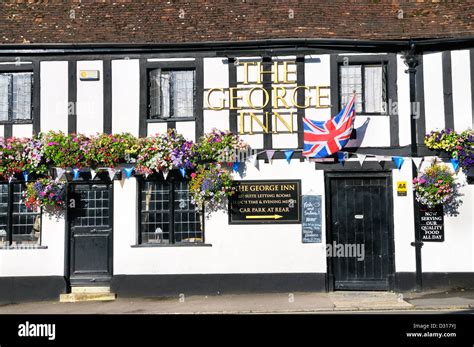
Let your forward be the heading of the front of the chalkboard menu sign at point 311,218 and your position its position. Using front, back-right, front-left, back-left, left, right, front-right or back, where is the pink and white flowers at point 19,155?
right

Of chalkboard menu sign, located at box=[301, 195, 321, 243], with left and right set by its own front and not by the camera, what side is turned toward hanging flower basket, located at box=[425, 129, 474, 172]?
left

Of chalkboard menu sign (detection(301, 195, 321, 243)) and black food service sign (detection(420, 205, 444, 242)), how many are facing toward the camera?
2

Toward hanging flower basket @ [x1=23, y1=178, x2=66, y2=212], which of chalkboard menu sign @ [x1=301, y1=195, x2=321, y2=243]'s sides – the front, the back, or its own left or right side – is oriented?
right

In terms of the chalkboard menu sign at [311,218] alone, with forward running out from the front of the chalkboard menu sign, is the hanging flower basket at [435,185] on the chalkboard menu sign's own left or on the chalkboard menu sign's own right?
on the chalkboard menu sign's own left

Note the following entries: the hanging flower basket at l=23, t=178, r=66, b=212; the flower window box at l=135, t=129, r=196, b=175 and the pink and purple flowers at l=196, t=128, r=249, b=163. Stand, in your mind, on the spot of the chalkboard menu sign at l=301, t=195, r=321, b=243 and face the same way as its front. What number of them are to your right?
3

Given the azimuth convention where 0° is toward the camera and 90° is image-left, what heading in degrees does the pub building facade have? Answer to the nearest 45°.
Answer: approximately 0°

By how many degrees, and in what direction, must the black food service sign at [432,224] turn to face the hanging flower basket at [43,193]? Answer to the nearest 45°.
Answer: approximately 90° to its right

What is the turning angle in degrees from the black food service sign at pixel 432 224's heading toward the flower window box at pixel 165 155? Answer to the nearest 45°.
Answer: approximately 90° to its right
